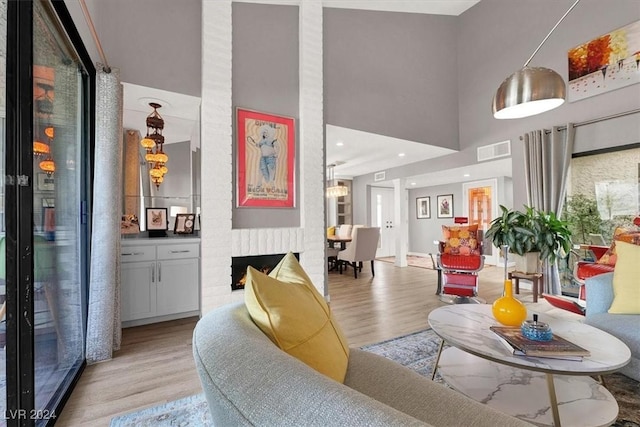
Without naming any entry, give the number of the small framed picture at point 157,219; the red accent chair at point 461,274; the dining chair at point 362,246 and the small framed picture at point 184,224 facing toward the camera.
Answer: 3

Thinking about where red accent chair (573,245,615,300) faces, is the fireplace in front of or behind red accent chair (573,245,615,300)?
in front

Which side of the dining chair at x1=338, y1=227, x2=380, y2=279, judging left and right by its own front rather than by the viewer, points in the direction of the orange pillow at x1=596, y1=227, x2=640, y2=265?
back

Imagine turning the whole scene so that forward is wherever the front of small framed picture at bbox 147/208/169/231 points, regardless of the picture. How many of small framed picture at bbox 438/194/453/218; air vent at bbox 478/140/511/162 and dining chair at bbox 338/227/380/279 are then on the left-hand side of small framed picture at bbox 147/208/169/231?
3

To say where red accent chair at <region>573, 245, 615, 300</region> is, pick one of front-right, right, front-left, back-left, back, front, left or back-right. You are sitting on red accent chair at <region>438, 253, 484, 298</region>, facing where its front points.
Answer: left

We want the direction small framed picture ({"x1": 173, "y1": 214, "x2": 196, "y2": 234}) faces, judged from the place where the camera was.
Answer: facing the viewer

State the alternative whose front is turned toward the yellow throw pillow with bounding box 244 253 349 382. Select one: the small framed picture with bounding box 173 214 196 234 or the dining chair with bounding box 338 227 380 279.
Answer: the small framed picture

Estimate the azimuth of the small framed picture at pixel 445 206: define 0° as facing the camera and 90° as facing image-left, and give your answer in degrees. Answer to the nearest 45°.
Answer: approximately 45°

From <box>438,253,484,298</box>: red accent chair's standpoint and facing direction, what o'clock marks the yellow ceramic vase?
The yellow ceramic vase is roughly at 12 o'clock from the red accent chair.

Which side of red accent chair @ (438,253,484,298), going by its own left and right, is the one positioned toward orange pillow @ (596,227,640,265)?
left

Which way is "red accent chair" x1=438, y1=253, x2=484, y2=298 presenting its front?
toward the camera

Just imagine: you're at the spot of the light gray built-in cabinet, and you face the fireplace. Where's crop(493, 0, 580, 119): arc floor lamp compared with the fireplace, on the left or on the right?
right

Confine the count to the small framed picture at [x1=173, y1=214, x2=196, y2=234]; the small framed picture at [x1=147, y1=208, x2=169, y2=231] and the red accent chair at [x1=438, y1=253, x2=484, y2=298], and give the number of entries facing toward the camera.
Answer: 3
